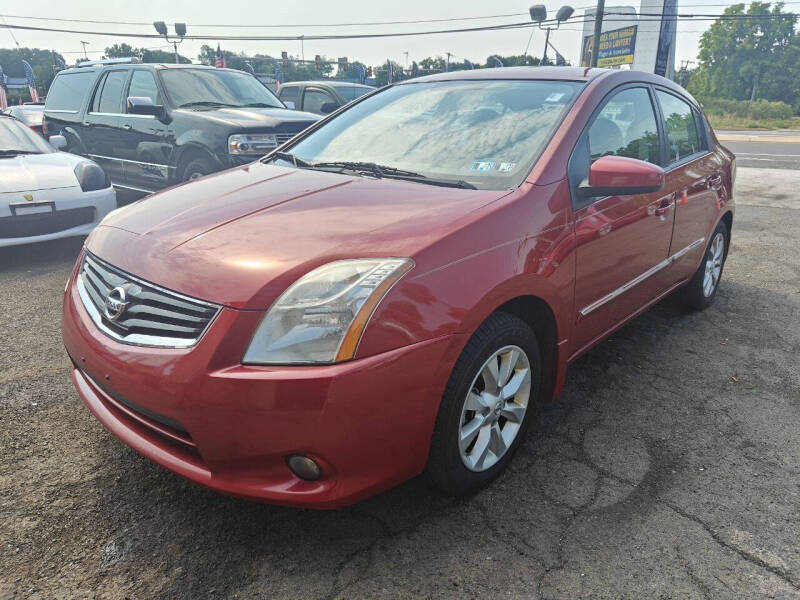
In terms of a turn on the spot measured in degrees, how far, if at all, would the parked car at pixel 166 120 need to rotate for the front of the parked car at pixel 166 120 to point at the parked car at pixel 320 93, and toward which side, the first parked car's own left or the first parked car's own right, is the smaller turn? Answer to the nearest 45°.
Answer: approximately 90° to the first parked car's own left

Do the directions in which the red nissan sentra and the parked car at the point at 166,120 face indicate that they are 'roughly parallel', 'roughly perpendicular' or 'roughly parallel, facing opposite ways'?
roughly perpendicular

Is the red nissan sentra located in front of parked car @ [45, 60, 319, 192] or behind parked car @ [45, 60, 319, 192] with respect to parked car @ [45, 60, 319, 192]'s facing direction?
in front

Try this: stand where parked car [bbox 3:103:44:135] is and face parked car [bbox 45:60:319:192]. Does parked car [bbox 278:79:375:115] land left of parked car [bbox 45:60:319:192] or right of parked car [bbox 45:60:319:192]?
left

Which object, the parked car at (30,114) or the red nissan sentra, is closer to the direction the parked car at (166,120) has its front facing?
the red nissan sentra

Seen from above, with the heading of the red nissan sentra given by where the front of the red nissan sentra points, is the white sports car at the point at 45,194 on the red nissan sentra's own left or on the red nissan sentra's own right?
on the red nissan sentra's own right

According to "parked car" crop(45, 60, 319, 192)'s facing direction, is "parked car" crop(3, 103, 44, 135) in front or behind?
behind

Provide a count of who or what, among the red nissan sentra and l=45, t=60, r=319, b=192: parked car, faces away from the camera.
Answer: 0

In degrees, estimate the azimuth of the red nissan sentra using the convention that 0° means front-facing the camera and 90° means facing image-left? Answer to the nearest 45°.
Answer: approximately 45°

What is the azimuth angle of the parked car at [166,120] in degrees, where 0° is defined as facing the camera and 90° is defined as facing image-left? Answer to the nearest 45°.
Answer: approximately 315°
